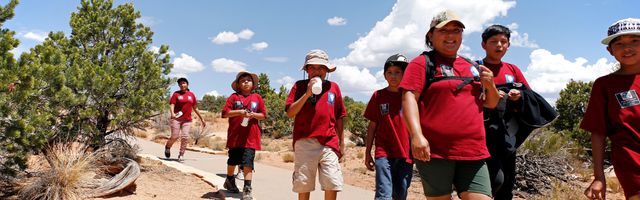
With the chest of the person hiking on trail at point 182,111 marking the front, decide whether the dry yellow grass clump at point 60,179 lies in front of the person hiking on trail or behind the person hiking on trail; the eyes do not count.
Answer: in front

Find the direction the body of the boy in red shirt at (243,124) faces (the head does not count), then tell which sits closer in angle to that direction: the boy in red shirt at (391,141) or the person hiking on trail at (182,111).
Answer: the boy in red shirt

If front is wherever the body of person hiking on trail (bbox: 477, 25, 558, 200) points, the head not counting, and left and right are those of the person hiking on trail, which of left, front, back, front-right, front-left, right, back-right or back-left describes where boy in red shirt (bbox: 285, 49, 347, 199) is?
right

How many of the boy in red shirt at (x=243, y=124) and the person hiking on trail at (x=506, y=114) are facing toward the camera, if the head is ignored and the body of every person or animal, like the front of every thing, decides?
2

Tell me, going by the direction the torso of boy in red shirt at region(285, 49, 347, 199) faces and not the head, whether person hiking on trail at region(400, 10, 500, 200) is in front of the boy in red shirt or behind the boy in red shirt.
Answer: in front

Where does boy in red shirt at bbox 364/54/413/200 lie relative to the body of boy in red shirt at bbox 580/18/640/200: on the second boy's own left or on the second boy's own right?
on the second boy's own right

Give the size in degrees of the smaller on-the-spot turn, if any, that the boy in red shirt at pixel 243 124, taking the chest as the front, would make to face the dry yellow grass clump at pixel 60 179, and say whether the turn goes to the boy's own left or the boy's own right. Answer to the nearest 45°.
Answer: approximately 90° to the boy's own right

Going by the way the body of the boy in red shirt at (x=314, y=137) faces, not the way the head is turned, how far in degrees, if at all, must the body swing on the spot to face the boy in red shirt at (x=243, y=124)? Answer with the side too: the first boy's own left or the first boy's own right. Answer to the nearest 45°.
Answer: approximately 135° to the first boy's own right
